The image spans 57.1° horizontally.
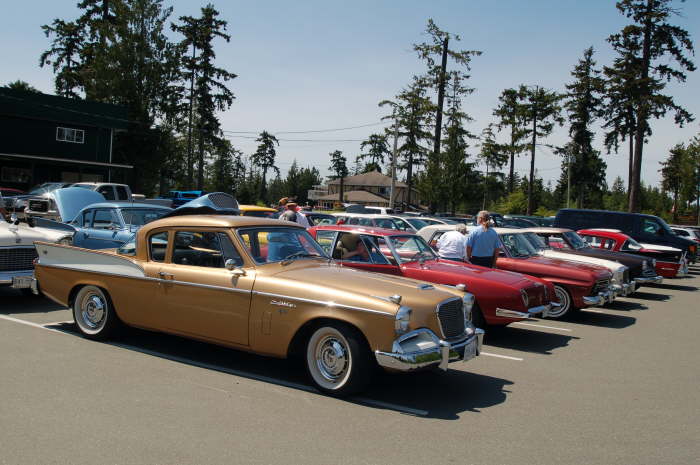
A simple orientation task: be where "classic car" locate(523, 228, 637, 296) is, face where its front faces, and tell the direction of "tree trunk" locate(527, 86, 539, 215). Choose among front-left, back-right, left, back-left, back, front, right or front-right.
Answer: back-left

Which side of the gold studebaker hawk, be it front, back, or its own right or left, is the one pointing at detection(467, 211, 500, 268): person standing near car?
left

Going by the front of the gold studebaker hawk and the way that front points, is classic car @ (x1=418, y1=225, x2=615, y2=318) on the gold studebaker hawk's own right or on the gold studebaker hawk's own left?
on the gold studebaker hawk's own left

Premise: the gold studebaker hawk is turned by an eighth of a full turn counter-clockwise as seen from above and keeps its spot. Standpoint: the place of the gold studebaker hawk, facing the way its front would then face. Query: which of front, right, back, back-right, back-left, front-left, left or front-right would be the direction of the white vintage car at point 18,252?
back-left

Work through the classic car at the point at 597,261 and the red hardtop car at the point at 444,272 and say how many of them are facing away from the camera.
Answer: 0

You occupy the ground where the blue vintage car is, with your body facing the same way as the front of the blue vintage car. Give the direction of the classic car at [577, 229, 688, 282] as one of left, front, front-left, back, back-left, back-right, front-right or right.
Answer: front-left

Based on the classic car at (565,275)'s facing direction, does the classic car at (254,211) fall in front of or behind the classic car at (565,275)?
behind

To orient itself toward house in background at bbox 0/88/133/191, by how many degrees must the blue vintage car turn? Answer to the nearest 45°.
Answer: approximately 135° to its left

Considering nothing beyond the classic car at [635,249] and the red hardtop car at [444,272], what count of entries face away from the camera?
0
